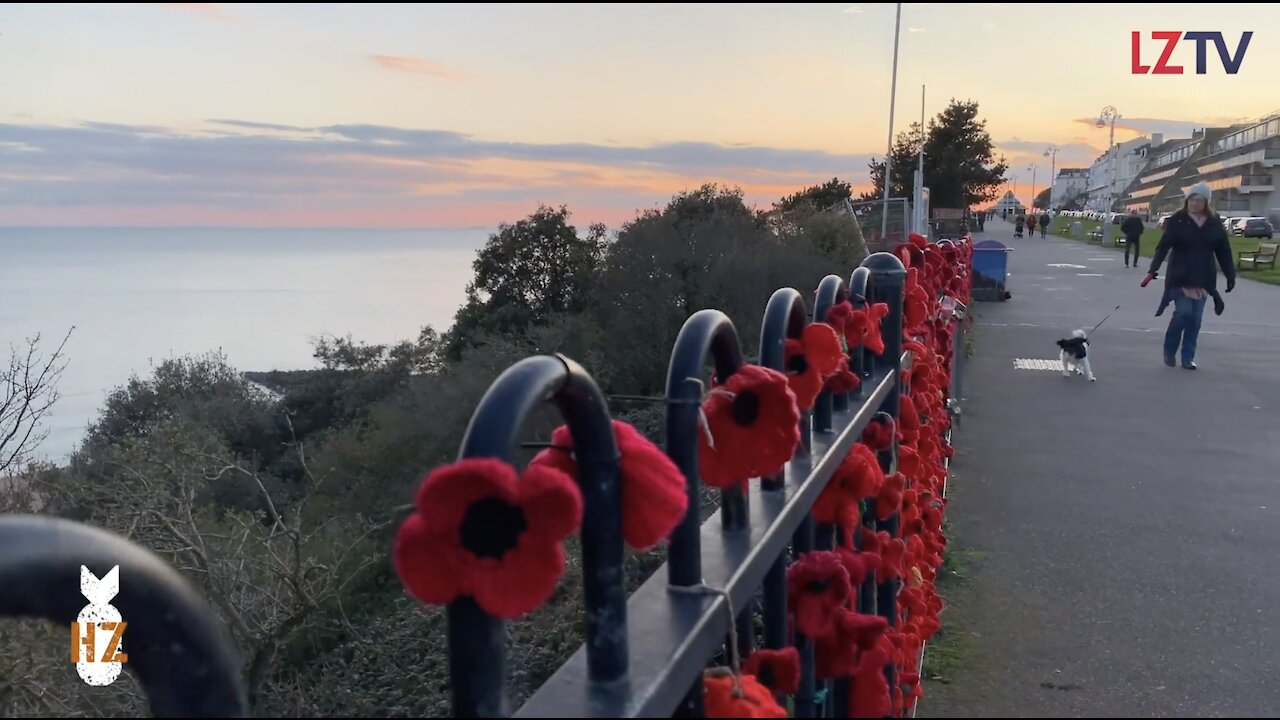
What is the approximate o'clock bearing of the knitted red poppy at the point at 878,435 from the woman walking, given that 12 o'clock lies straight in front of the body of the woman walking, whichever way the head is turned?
The knitted red poppy is roughly at 12 o'clock from the woman walking.

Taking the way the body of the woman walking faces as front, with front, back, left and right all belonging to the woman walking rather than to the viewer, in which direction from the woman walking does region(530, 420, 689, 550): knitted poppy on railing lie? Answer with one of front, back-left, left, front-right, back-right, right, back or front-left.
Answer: front

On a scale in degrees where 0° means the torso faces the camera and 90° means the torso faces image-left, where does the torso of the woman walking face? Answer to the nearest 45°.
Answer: approximately 0°

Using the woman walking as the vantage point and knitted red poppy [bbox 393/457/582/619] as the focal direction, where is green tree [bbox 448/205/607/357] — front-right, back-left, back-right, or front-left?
back-right

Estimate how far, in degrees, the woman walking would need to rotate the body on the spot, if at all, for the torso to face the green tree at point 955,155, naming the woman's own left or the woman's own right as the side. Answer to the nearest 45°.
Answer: approximately 180°

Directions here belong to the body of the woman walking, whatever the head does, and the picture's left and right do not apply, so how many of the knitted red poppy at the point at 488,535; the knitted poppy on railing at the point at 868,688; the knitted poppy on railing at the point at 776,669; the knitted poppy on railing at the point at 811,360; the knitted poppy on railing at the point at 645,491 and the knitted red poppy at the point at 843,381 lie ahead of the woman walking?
6

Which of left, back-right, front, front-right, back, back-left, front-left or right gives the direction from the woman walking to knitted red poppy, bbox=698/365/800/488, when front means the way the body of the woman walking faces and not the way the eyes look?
front

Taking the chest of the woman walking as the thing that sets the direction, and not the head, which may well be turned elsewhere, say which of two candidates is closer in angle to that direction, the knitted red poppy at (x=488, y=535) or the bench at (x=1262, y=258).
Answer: the knitted red poppy

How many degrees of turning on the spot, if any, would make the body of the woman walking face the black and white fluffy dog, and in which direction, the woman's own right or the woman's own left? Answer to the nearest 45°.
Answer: approximately 45° to the woman's own right

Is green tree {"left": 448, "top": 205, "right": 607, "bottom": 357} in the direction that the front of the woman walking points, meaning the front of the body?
no

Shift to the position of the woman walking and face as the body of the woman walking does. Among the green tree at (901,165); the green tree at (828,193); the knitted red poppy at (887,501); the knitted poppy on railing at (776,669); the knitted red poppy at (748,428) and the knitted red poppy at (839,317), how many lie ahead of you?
4

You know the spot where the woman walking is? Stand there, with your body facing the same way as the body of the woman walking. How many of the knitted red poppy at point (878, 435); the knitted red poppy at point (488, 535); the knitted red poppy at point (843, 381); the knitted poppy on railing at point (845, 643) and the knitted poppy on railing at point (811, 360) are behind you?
0

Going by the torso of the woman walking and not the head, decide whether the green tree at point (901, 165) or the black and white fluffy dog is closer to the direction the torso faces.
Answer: the black and white fluffy dog

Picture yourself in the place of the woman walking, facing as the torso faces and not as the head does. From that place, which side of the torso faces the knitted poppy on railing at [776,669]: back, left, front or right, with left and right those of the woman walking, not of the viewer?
front

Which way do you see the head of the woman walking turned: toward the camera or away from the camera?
toward the camera

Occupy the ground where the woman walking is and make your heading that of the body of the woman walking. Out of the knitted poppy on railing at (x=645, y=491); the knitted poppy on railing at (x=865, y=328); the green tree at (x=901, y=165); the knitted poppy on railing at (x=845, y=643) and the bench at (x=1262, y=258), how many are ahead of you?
3

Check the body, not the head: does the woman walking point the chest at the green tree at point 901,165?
no

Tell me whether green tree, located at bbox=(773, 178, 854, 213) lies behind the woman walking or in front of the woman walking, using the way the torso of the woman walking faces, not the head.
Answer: behind
